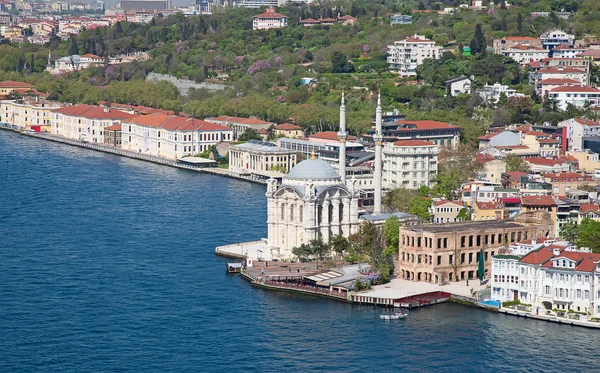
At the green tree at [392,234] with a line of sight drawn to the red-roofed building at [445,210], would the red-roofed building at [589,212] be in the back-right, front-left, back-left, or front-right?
front-right

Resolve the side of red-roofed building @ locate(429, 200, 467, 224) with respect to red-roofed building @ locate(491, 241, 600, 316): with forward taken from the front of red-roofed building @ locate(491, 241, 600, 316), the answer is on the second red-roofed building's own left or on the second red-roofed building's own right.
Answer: on the second red-roofed building's own right

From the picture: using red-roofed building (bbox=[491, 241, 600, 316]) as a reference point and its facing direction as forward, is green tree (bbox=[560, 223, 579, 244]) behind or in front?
behind

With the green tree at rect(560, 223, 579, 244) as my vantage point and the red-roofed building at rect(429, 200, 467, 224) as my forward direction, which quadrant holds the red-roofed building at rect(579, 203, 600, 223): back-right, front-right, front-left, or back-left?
front-right

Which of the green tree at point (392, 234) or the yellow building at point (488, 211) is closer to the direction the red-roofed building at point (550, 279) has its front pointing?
the green tree

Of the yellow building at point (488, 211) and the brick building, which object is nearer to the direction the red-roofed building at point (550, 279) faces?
the brick building

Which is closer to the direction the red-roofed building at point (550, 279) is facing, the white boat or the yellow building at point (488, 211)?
the white boat

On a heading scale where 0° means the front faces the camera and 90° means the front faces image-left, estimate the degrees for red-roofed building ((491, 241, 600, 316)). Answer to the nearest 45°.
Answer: approximately 45°

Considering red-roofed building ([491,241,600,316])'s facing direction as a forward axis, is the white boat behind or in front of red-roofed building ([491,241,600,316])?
in front

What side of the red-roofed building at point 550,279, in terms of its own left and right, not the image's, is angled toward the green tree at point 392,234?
right

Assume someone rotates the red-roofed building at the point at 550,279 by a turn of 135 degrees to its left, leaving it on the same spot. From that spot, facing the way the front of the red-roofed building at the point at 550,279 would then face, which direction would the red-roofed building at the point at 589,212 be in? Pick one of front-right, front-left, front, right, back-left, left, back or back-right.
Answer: left

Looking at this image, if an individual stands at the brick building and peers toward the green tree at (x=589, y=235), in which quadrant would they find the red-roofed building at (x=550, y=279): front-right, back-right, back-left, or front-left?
front-right

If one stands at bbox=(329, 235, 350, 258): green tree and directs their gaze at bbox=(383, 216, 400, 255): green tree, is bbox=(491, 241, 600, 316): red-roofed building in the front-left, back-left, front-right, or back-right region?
front-right

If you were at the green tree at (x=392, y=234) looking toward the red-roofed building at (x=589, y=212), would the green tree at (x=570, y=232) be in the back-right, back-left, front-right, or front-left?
front-right

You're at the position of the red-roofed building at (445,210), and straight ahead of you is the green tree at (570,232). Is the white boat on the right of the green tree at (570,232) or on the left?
right

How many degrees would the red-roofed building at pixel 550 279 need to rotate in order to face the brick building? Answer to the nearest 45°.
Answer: approximately 90° to its right
